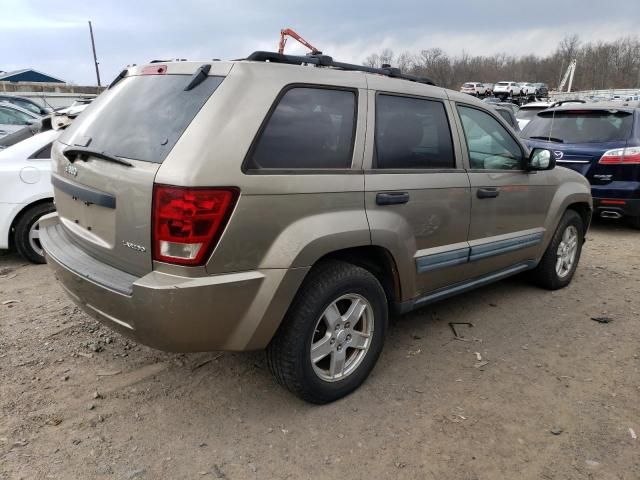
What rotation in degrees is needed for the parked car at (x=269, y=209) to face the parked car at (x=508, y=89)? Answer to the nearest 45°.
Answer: approximately 45° to its left

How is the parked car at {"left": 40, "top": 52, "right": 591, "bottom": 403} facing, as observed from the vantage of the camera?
facing away from the viewer and to the right of the viewer

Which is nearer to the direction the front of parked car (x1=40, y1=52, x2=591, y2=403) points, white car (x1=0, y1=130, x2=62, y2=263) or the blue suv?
the blue suv

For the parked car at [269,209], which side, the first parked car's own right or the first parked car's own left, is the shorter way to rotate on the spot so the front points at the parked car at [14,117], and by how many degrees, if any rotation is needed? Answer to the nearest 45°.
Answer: approximately 90° to the first parked car's own left

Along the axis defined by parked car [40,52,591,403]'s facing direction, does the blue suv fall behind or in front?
in front

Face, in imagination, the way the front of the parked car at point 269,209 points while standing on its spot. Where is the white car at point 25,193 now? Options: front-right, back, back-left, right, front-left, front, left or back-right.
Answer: left
